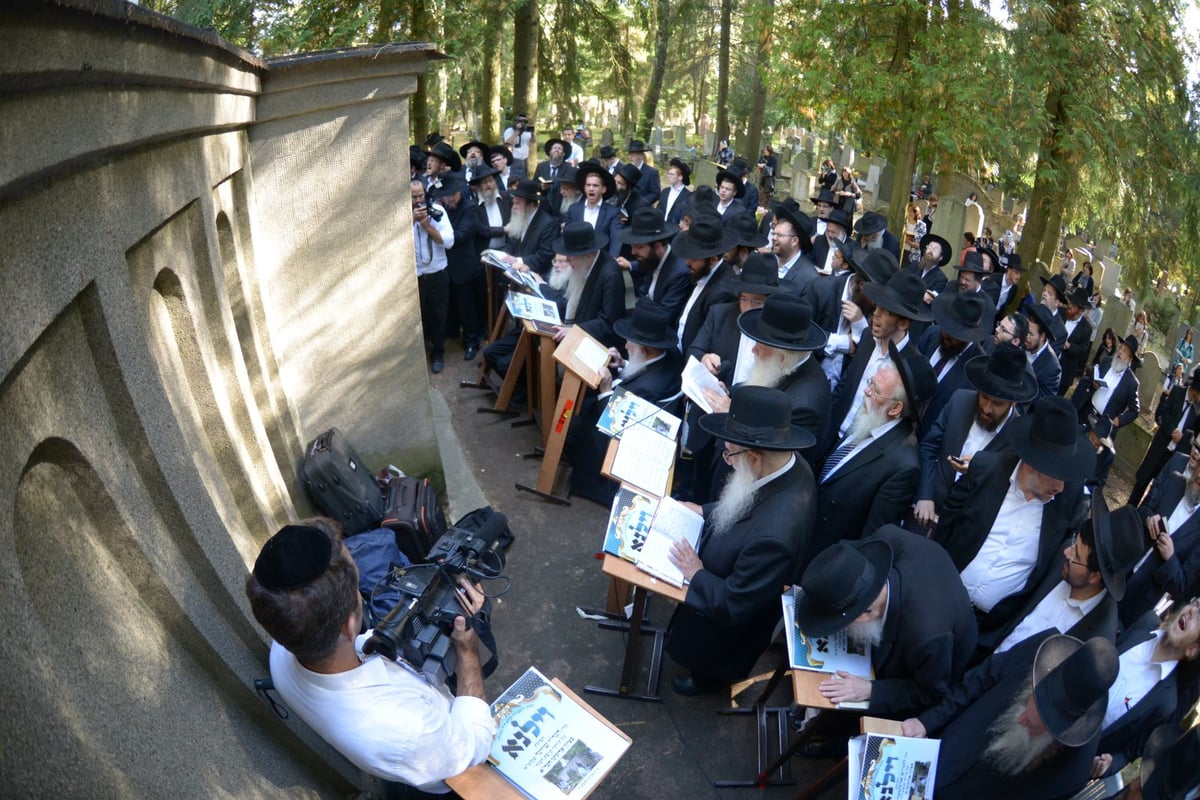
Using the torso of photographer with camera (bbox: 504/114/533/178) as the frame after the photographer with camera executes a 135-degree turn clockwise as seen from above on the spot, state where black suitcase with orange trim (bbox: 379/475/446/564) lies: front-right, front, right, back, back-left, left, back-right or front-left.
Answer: back-left

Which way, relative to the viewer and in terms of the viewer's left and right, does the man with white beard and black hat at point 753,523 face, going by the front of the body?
facing to the left of the viewer

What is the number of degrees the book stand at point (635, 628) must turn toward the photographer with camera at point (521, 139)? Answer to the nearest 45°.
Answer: approximately 90° to its left

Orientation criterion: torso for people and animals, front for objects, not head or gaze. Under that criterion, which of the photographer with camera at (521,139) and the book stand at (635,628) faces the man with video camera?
the photographer with camera

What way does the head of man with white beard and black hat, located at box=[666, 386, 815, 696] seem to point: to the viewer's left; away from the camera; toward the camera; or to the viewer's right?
to the viewer's left

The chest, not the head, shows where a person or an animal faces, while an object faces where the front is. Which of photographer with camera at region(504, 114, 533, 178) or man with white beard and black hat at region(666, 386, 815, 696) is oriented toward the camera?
the photographer with camera

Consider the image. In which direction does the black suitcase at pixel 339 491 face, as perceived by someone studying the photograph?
facing the viewer and to the right of the viewer

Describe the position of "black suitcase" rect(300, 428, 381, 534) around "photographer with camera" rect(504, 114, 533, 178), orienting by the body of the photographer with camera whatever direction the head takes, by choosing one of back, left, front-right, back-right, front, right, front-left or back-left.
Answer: front

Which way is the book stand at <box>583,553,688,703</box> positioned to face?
to the viewer's right

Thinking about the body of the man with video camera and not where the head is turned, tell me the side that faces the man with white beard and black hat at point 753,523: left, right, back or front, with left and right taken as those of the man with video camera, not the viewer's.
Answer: front

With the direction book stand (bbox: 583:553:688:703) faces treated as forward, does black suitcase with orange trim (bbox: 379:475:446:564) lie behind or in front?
behind

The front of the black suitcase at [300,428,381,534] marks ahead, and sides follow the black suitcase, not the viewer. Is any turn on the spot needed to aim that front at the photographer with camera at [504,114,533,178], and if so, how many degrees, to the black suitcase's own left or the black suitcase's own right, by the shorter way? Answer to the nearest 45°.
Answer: approximately 135° to the black suitcase's own left

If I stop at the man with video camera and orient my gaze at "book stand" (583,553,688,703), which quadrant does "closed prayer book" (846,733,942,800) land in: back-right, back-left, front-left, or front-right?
front-right

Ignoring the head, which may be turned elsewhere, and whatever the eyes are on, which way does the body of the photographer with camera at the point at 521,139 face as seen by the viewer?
toward the camera

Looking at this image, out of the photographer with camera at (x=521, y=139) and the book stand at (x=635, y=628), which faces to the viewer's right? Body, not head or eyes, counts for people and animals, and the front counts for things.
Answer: the book stand

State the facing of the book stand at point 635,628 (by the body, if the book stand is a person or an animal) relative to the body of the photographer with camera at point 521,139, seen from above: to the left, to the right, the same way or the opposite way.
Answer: to the left

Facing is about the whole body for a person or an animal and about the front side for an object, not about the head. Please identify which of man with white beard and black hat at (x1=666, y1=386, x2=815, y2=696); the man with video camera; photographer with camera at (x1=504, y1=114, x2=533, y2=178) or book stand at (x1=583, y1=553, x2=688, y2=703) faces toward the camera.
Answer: the photographer with camera
